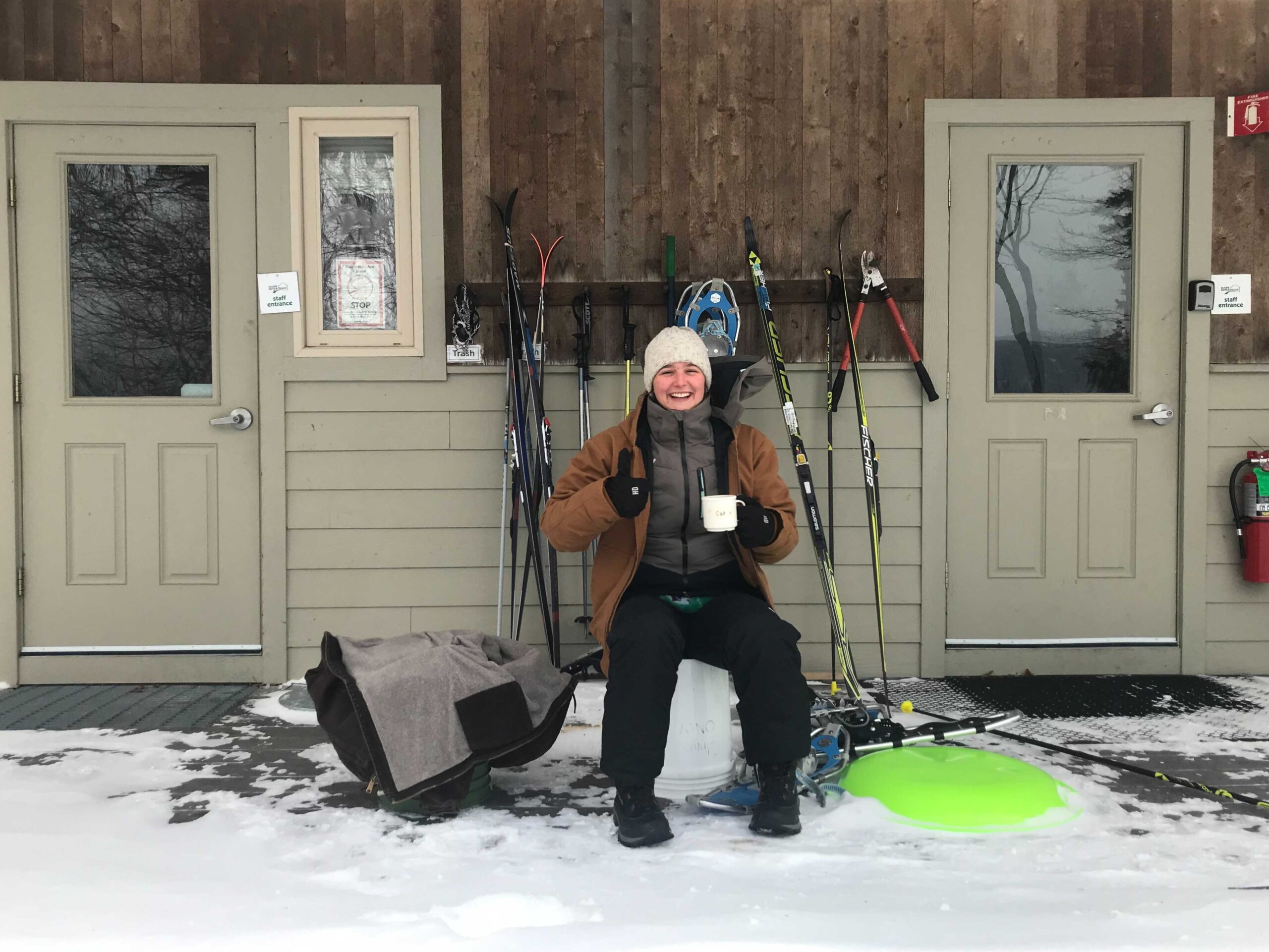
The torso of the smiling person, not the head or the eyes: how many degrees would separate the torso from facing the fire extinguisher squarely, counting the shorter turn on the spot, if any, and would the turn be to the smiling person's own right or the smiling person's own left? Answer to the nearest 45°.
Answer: approximately 135° to the smiling person's own left

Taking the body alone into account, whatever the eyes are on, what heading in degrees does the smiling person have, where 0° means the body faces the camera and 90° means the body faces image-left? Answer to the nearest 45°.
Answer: approximately 0°

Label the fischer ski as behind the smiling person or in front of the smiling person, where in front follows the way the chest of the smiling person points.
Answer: behind

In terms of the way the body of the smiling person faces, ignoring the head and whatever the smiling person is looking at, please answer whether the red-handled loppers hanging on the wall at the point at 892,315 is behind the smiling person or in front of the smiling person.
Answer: behind

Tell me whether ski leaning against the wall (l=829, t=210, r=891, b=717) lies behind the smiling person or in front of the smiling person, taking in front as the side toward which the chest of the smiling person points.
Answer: behind
